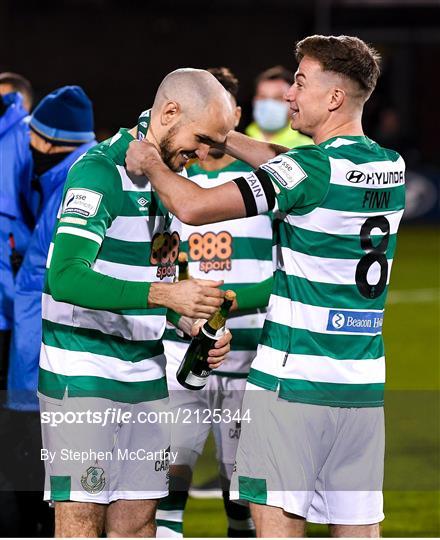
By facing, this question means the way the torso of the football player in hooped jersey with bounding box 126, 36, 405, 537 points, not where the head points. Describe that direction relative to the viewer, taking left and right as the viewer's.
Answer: facing away from the viewer and to the left of the viewer

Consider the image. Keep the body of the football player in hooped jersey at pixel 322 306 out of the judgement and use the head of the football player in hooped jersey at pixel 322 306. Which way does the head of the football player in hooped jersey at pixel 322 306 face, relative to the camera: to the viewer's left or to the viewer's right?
to the viewer's left

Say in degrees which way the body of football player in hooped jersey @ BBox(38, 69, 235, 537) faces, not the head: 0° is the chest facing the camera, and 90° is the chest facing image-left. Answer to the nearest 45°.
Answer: approximately 315°

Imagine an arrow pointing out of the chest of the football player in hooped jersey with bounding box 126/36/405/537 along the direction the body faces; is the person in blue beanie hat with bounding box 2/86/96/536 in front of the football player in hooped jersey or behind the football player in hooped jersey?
in front

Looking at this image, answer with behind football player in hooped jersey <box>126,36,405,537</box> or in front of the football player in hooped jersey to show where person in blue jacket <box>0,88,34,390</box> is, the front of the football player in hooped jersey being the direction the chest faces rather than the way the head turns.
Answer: in front

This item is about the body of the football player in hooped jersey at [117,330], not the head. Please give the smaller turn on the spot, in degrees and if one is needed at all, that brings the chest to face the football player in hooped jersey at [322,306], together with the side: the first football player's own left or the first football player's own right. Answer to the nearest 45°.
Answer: approximately 45° to the first football player's own left

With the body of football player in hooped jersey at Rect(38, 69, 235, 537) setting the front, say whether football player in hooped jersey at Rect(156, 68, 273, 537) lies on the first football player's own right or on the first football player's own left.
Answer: on the first football player's own left

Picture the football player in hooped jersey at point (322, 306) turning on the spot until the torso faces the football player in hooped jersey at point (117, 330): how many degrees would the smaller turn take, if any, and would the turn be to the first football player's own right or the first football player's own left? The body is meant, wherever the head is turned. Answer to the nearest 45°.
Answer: approximately 45° to the first football player's own left

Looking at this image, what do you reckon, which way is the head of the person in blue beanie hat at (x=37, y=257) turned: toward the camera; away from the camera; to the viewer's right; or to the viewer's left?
to the viewer's left

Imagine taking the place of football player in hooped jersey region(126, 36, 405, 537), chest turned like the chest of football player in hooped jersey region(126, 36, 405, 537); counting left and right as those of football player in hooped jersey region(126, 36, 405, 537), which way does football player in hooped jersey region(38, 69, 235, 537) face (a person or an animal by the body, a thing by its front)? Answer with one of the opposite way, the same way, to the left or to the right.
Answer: the opposite way
